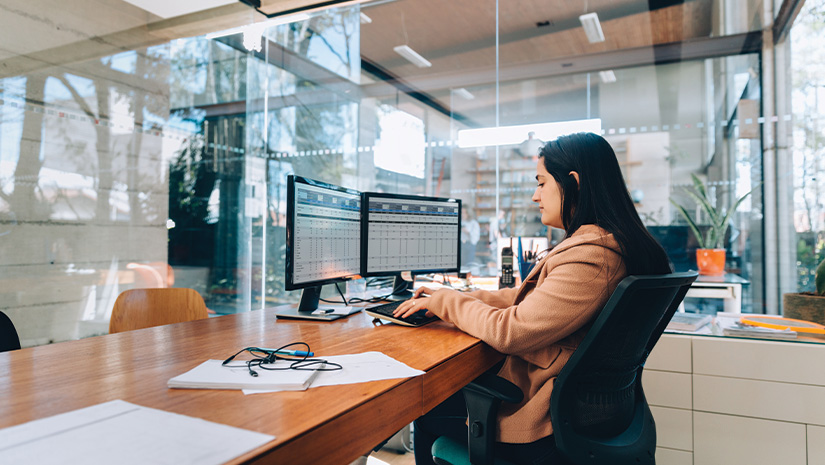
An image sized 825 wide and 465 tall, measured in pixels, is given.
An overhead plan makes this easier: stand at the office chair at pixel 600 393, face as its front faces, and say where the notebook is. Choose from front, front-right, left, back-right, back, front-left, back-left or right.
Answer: left

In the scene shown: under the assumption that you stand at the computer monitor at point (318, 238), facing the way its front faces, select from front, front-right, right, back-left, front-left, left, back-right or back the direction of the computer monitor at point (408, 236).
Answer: left

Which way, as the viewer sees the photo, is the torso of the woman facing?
to the viewer's left

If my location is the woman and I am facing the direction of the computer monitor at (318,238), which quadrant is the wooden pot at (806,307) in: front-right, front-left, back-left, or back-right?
back-right

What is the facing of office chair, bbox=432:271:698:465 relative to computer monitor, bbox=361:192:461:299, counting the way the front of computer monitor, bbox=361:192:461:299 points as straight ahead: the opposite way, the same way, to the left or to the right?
the opposite way

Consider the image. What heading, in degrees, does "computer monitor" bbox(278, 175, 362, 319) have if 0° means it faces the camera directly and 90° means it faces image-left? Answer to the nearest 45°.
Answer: approximately 315°

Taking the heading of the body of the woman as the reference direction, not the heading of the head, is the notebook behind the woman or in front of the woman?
in front

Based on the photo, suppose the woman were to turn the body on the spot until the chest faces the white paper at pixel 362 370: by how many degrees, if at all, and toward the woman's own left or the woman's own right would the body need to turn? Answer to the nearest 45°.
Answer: approximately 45° to the woman's own left

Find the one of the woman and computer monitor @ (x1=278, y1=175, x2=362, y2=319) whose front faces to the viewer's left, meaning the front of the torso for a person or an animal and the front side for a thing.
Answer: the woman

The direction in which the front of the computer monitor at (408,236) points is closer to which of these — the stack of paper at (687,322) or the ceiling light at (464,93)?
the stack of paper

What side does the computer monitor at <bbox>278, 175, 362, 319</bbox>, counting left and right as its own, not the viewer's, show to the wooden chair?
back

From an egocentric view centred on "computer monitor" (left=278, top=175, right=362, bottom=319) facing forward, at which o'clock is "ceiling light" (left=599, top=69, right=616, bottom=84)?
The ceiling light is roughly at 9 o'clock from the computer monitor.

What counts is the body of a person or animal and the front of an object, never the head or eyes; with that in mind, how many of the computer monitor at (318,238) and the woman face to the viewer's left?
1

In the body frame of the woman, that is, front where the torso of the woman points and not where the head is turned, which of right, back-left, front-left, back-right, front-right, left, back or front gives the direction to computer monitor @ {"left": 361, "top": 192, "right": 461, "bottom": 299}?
front-right

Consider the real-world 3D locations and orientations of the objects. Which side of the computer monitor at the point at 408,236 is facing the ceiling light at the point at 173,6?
back

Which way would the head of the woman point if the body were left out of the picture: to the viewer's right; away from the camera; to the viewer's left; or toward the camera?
to the viewer's left
